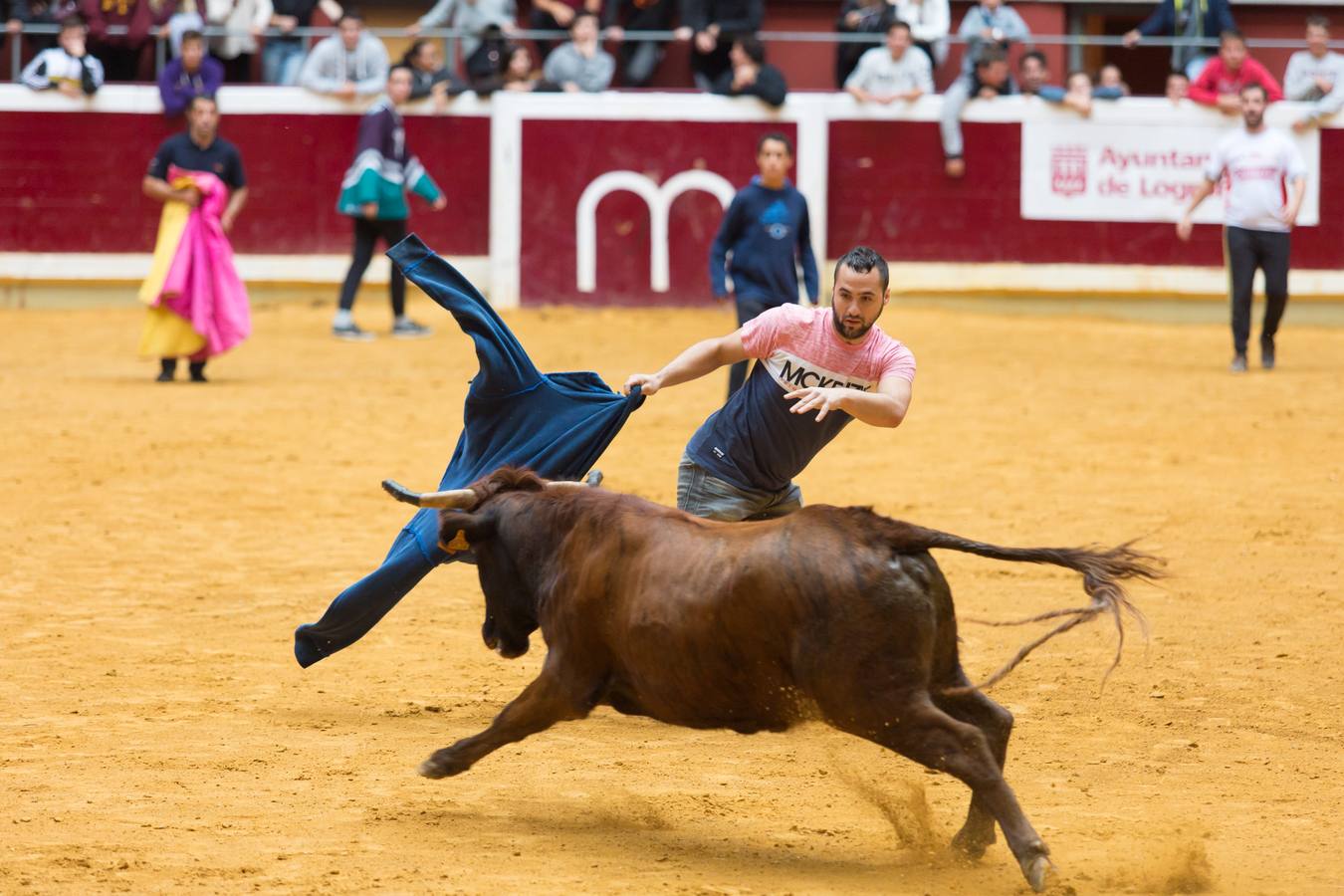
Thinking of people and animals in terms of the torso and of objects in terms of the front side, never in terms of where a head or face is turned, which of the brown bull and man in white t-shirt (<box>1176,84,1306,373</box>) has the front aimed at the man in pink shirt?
the man in white t-shirt

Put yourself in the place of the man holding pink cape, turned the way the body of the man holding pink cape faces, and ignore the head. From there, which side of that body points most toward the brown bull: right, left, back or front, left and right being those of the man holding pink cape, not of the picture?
front

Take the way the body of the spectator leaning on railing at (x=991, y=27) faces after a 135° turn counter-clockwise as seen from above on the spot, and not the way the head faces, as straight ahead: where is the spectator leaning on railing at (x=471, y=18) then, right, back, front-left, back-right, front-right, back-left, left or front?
back-left

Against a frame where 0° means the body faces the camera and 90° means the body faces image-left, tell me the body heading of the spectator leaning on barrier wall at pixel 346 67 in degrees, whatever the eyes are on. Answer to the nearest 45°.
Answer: approximately 0°

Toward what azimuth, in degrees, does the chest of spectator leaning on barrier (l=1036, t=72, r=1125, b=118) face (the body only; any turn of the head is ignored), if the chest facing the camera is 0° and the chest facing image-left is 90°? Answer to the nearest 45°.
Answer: approximately 0°

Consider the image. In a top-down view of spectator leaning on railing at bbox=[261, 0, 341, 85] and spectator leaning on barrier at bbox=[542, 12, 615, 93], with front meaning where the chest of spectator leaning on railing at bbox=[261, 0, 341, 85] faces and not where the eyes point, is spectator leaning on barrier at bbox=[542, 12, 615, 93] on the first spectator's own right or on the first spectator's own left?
on the first spectator's own left
